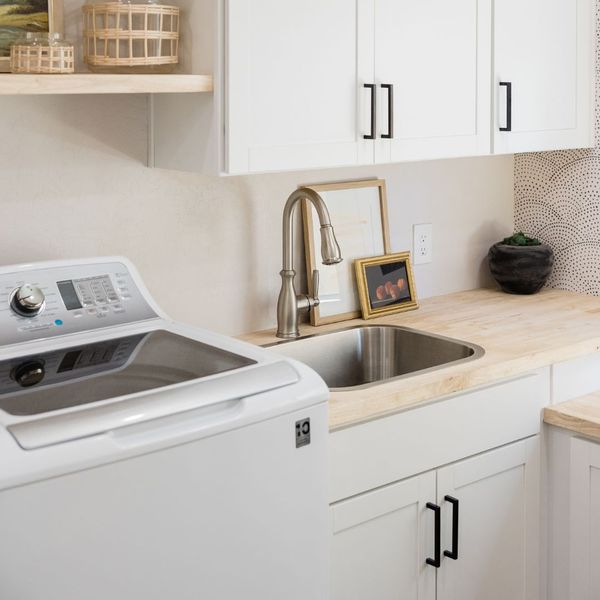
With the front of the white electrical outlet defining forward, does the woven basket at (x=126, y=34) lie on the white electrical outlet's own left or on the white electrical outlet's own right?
on the white electrical outlet's own right

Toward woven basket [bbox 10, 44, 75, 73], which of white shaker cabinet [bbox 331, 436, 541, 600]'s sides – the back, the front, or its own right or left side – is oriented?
right

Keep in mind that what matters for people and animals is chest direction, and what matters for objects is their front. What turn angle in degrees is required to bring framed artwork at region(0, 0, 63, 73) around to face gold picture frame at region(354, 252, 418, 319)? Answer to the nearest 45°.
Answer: approximately 135° to its left
